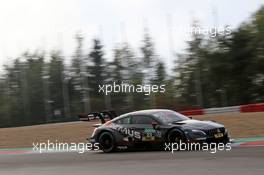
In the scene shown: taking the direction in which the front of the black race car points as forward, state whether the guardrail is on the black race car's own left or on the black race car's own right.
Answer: on the black race car's own left

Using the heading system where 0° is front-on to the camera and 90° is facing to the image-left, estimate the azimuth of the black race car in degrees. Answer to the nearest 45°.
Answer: approximately 315°
